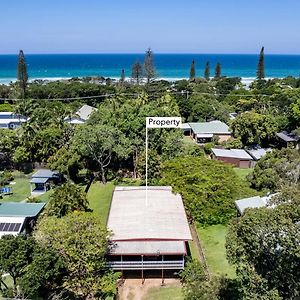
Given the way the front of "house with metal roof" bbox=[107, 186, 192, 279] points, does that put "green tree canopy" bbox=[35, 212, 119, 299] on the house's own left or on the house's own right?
on the house's own right

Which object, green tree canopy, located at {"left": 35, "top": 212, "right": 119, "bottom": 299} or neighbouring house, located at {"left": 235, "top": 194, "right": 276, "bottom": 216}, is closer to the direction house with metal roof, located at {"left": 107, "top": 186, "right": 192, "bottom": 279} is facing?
the green tree canopy

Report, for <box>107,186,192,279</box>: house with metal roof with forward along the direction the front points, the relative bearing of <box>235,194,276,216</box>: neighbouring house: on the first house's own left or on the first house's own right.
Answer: on the first house's own left

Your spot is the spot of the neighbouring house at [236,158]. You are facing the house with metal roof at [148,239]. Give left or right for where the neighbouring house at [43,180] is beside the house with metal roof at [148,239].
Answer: right

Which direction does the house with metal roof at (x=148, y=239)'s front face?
toward the camera

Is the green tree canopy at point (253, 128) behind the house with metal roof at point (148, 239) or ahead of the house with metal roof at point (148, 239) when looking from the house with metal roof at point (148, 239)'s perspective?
behind

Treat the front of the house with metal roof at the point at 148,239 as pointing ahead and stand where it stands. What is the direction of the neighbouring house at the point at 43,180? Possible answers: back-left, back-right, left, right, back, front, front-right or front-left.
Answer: back-right

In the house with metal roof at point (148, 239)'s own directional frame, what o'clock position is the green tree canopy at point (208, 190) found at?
The green tree canopy is roughly at 7 o'clock from the house with metal roof.

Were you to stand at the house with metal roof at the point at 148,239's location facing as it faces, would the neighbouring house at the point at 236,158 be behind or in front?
behind

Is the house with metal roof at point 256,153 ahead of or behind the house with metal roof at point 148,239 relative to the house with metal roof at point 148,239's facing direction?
behind

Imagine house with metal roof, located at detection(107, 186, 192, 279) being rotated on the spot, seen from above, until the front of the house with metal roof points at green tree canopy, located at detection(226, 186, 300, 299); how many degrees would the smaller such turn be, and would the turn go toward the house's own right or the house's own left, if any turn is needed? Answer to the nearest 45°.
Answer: approximately 45° to the house's own left
